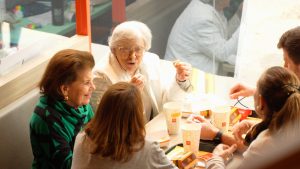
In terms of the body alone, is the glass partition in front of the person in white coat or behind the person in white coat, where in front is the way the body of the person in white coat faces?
behind

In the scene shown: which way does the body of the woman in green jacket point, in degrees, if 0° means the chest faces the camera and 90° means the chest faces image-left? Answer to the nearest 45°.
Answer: approximately 270°

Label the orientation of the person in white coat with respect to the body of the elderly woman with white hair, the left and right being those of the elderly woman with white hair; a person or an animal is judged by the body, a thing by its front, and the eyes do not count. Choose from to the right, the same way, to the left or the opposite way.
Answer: to the left

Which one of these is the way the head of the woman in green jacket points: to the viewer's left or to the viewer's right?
to the viewer's right

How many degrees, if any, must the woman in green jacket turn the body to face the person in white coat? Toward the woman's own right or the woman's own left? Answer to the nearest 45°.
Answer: approximately 45° to the woman's own left

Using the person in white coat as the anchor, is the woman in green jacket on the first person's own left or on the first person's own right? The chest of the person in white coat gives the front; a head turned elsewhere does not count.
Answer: on the first person's own right
